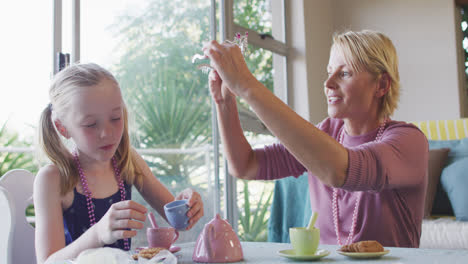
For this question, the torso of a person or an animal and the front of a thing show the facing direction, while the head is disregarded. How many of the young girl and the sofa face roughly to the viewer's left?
0

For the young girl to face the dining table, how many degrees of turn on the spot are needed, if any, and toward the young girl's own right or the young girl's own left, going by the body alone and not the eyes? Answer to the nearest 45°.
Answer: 0° — they already face it

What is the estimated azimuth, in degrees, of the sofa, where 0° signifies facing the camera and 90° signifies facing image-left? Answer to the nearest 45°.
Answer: approximately 0°

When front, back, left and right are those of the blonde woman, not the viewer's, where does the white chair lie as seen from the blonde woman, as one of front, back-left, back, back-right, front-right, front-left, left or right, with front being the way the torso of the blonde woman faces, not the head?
front-right

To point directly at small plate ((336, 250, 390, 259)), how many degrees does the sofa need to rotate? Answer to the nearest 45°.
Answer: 0° — it already faces it

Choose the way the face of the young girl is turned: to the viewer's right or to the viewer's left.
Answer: to the viewer's right

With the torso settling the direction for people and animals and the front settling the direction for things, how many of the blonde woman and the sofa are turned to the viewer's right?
0

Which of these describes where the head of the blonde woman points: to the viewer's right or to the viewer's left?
to the viewer's left

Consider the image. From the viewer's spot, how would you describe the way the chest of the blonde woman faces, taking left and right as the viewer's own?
facing the viewer and to the left of the viewer

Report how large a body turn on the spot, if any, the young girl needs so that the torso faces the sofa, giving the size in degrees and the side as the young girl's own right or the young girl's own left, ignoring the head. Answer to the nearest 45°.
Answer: approximately 90° to the young girl's own left

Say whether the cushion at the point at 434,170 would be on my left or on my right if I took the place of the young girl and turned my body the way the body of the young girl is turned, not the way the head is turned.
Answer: on my left

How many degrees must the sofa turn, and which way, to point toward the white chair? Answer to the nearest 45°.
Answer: approximately 45° to its right

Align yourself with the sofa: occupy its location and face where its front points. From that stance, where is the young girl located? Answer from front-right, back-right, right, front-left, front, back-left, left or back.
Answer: front-right

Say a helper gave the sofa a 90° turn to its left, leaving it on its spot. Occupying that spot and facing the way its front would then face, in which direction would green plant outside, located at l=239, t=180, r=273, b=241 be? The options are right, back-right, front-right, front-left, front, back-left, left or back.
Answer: back-left
